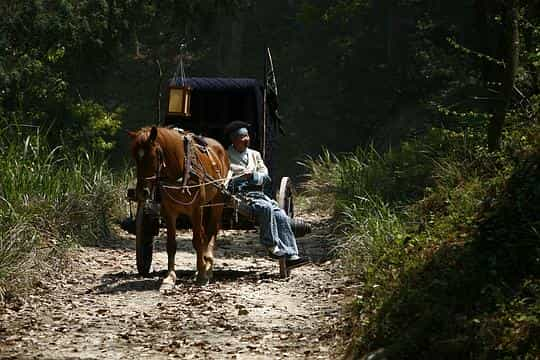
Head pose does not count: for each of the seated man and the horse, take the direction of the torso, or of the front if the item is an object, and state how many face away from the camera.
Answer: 0

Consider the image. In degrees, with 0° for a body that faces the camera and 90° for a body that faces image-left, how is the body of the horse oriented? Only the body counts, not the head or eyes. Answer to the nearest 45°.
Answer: approximately 45°

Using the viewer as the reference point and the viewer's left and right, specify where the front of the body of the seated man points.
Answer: facing the viewer and to the right of the viewer

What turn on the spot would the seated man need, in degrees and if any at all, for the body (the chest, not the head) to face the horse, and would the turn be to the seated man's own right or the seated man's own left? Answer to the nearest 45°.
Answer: approximately 90° to the seated man's own right
